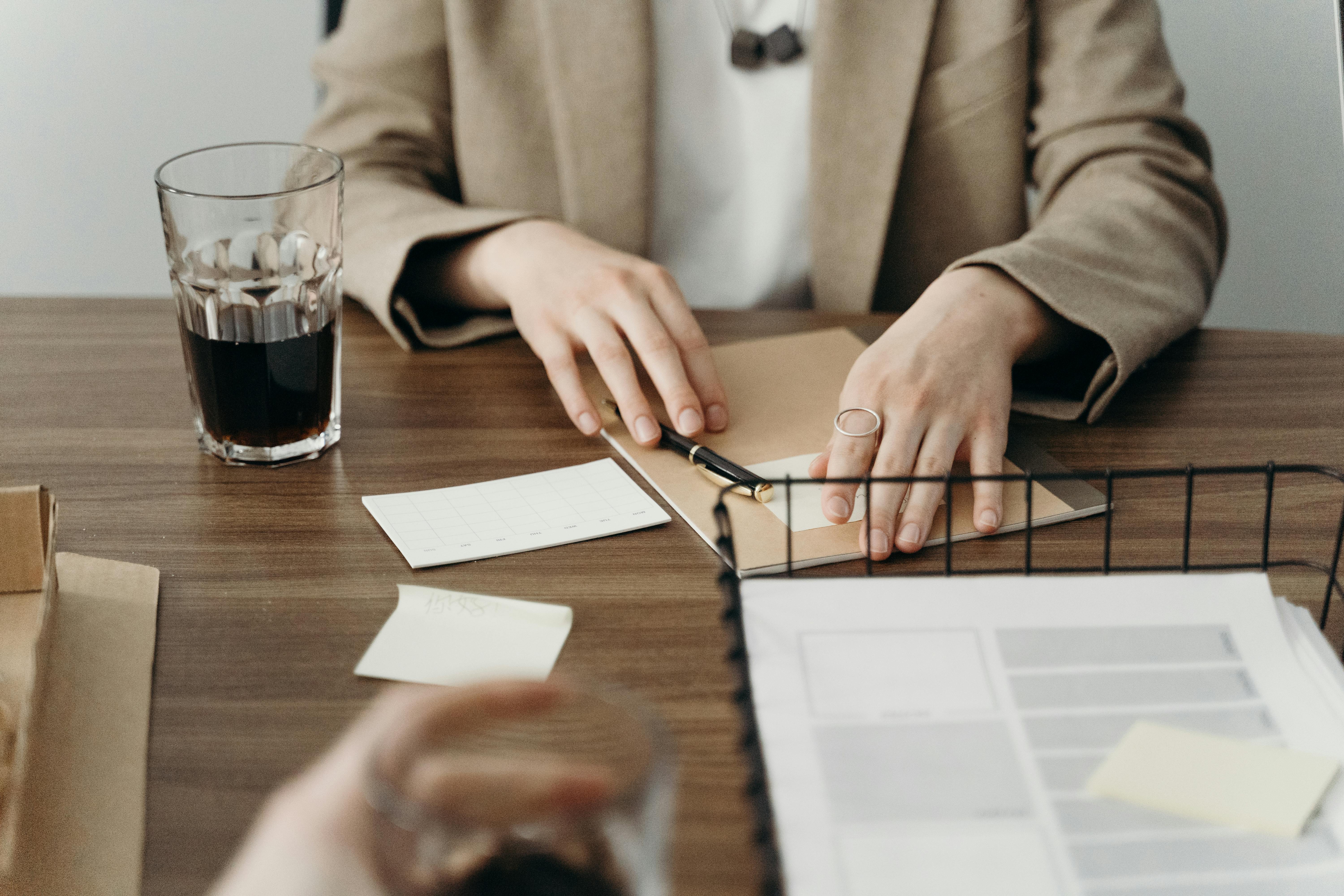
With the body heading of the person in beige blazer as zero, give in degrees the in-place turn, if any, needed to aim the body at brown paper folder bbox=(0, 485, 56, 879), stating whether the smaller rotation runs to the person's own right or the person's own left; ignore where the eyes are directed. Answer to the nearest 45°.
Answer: approximately 45° to the person's own right

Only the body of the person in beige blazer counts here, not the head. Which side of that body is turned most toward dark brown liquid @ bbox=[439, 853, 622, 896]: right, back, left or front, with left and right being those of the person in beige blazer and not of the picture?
front

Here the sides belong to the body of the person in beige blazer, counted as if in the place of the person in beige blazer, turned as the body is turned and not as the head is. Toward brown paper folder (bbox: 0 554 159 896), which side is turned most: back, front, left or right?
front

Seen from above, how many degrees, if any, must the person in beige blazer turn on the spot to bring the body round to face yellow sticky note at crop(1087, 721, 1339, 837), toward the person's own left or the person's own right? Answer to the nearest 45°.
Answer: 0° — they already face it

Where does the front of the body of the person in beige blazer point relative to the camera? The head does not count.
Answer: toward the camera

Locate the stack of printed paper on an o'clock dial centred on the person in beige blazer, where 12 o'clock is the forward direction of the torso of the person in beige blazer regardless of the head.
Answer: The stack of printed paper is roughly at 12 o'clock from the person in beige blazer.
